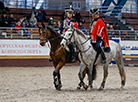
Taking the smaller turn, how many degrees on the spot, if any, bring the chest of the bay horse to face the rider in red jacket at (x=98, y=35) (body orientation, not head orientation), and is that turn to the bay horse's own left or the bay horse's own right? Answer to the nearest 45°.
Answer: approximately 135° to the bay horse's own left

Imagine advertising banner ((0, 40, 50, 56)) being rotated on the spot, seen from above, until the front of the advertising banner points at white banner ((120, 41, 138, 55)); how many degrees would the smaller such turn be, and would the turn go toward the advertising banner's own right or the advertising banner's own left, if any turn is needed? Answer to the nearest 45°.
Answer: approximately 90° to the advertising banner's own left

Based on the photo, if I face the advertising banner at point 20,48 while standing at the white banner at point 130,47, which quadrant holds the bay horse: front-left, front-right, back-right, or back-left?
front-left

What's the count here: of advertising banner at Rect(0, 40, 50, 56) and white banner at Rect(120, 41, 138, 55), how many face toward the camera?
2

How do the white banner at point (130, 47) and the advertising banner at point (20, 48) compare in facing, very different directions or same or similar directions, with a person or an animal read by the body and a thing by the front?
same or similar directions

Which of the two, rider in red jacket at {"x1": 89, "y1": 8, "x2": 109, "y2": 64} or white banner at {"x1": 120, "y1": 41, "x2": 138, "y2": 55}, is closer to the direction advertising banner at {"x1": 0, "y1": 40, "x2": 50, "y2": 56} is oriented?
the rider in red jacket

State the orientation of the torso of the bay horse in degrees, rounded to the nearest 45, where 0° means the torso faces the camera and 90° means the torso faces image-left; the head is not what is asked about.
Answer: approximately 45°

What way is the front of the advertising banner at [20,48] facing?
toward the camera

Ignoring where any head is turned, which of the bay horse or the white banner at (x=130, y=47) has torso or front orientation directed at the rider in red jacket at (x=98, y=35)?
the white banner

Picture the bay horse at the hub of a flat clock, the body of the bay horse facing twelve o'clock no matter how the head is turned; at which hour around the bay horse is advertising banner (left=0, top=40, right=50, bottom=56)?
The advertising banner is roughly at 4 o'clock from the bay horse.
